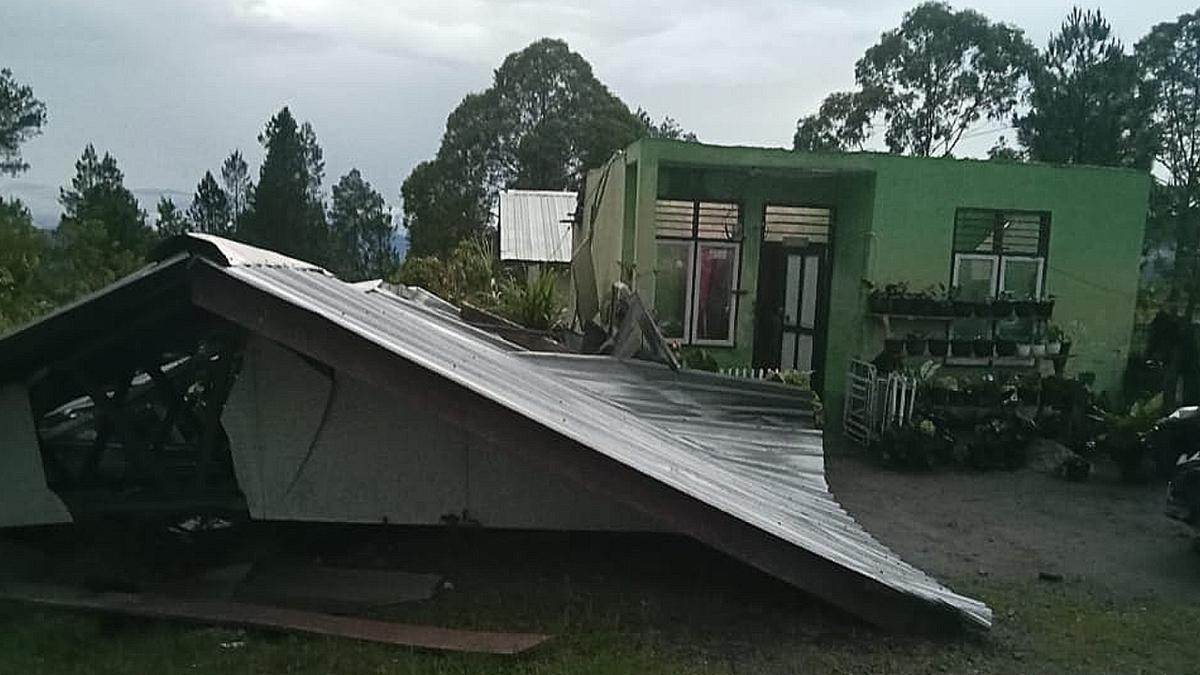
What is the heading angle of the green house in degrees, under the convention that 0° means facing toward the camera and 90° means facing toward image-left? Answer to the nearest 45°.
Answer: approximately 0°

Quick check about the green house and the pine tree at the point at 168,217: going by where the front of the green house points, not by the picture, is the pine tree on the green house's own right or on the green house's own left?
on the green house's own right

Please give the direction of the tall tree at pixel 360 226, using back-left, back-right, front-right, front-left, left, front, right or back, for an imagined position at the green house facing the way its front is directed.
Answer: back-right

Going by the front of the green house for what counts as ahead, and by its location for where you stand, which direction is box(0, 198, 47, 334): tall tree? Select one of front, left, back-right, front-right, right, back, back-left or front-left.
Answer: right

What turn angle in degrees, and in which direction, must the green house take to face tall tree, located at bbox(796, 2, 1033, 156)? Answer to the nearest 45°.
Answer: approximately 180°

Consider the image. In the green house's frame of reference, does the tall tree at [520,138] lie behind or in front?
behind

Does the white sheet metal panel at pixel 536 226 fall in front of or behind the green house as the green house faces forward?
behind

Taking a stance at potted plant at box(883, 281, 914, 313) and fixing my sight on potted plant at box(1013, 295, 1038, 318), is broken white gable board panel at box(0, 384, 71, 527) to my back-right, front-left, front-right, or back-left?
back-right

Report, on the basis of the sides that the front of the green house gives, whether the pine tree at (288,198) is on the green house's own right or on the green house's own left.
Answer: on the green house's own right

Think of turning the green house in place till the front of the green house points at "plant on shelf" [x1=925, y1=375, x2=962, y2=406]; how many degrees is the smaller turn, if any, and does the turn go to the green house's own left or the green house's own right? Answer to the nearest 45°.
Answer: approximately 45° to the green house's own left

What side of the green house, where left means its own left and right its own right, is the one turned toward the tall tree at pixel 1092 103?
back
